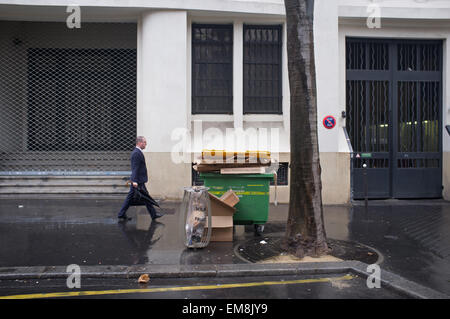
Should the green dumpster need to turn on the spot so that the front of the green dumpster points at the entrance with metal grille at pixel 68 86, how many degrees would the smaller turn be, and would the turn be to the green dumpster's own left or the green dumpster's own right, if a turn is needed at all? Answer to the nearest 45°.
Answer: approximately 135° to the green dumpster's own right

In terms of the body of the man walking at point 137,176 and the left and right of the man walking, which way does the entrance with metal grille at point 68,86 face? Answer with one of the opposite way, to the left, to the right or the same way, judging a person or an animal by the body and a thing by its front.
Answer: to the right

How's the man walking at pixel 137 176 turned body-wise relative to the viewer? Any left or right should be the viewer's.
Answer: facing to the right of the viewer

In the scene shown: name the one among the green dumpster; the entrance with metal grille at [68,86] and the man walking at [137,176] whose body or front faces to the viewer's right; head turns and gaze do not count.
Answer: the man walking

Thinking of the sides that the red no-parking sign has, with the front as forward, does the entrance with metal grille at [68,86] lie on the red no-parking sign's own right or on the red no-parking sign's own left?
on the red no-parking sign's own right

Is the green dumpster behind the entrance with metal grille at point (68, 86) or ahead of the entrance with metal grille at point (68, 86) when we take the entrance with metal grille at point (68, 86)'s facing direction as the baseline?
ahead

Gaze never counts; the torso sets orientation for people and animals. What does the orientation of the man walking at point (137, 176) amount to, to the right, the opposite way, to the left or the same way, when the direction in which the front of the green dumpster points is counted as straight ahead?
to the left

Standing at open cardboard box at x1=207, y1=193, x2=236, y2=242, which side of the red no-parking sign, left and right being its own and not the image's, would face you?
front

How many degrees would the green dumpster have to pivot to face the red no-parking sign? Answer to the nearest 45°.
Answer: approximately 135° to its left

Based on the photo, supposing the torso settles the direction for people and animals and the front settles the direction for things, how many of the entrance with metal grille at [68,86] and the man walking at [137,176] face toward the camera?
1

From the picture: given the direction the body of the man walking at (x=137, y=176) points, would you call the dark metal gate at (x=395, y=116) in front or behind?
in front
